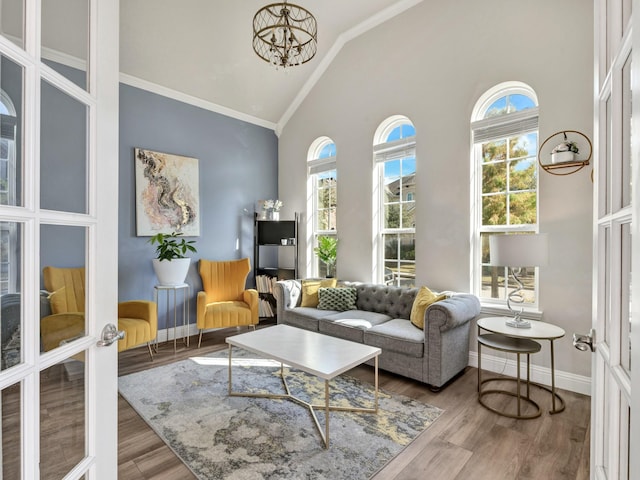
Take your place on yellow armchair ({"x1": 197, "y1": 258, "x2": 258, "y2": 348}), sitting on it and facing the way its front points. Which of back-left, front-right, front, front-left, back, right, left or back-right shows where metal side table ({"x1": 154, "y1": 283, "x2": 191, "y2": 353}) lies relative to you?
right

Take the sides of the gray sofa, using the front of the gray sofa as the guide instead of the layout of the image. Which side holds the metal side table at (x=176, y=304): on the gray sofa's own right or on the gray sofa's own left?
on the gray sofa's own right

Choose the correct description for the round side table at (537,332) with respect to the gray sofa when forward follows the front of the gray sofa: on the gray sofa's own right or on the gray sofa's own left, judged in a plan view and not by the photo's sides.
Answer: on the gray sofa's own left

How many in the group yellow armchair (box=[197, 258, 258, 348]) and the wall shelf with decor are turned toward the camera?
2

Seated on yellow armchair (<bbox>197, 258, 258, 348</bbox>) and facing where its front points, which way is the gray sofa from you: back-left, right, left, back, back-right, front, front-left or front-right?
front-left

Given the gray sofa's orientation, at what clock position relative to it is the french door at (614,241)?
The french door is roughly at 10 o'clock from the gray sofa.

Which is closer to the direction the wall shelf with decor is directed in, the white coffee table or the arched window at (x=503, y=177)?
the white coffee table

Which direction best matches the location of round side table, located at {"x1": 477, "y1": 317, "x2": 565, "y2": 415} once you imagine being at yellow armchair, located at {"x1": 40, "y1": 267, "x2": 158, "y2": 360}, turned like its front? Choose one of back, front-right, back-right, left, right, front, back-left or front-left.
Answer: front-left

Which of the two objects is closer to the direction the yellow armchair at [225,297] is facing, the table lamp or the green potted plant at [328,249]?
the table lamp

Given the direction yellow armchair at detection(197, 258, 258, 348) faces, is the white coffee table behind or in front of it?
in front

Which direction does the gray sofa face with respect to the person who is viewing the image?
facing the viewer and to the left of the viewer

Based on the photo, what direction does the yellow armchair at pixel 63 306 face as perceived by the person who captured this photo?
facing the viewer and to the right of the viewer

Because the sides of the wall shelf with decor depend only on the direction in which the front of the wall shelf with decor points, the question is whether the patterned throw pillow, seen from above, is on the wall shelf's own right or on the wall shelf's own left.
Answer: on the wall shelf's own right

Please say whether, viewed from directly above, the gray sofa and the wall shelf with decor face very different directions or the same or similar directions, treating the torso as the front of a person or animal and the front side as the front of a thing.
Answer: same or similar directions

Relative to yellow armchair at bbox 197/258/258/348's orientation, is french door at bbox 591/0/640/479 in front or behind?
in front

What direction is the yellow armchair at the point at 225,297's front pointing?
toward the camera

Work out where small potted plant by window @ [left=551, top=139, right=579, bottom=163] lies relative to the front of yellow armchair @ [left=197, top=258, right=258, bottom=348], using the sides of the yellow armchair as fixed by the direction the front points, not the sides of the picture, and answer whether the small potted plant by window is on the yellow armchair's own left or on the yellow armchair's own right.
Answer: on the yellow armchair's own left

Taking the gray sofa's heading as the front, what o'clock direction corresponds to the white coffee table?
The white coffee table is roughly at 12 o'clock from the gray sofa.

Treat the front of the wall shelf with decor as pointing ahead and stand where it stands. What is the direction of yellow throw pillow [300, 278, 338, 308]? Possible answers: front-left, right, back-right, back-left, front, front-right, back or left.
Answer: right
